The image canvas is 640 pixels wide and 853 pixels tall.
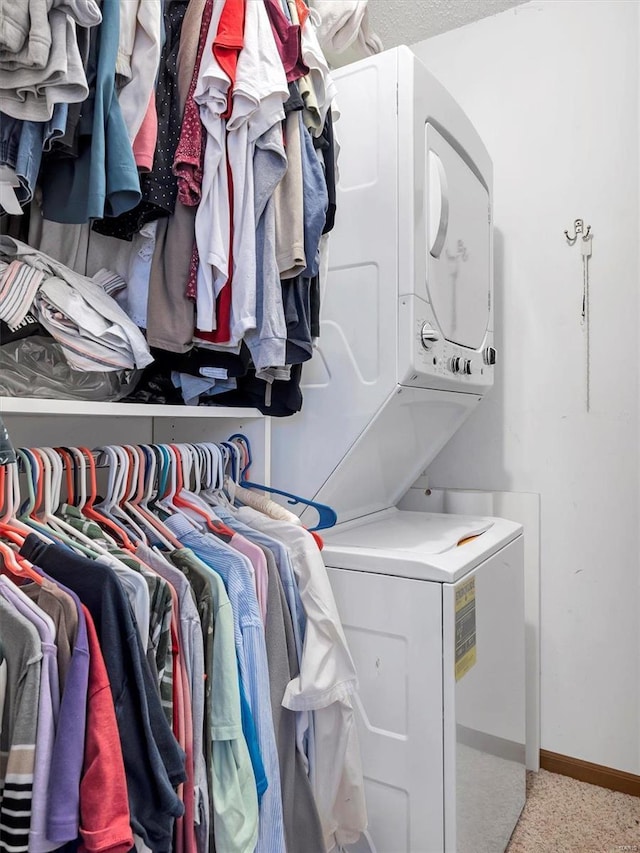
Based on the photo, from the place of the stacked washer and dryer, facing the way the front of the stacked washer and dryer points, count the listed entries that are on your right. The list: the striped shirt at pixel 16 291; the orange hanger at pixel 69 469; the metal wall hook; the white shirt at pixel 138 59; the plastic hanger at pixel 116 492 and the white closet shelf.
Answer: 5

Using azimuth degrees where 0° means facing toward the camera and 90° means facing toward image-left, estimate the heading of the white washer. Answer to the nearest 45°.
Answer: approximately 315°

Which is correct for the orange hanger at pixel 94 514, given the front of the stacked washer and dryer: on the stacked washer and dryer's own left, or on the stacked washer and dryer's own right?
on the stacked washer and dryer's own right

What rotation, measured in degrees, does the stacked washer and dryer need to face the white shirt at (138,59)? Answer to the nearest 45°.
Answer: approximately 90° to its right

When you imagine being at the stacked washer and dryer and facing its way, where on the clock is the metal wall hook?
The metal wall hook is roughly at 9 o'clock from the stacked washer and dryer.

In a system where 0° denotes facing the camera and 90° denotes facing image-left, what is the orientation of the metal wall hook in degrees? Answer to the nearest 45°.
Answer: approximately 45°

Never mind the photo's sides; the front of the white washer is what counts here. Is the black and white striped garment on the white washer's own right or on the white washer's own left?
on the white washer's own right
